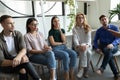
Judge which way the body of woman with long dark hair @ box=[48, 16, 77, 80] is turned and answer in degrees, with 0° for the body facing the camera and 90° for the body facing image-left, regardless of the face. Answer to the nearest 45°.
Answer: approximately 315°

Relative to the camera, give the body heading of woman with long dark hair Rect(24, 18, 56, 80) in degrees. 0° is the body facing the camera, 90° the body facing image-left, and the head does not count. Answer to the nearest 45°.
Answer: approximately 315°

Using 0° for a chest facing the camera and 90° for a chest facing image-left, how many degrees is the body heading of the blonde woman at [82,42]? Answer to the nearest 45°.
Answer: approximately 0°

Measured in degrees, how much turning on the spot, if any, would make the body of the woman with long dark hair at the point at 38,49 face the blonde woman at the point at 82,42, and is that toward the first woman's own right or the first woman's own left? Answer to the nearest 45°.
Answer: approximately 90° to the first woman's own left
